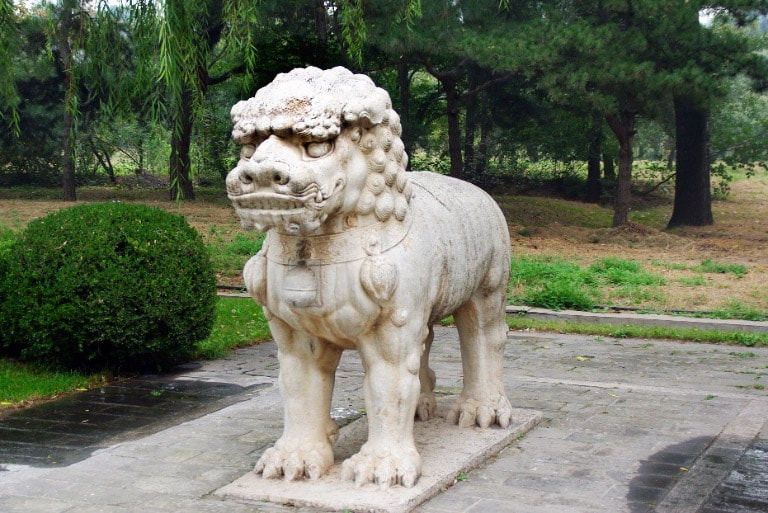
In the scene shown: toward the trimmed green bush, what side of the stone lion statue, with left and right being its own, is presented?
right

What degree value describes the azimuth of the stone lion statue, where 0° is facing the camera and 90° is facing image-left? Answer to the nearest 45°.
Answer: approximately 45°
